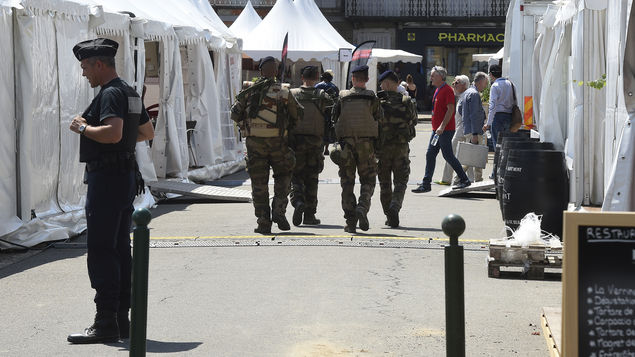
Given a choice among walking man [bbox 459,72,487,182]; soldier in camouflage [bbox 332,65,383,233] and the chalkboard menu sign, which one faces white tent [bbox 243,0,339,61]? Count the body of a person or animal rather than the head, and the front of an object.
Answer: the soldier in camouflage

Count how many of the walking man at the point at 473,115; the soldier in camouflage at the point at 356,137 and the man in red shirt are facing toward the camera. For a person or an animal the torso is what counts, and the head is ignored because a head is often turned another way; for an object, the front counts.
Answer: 0

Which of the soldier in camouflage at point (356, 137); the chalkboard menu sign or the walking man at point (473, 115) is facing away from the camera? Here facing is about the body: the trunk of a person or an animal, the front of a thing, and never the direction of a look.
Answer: the soldier in camouflage

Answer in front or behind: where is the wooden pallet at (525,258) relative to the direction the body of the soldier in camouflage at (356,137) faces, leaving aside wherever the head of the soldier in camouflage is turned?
behind

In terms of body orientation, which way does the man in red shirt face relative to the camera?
to the viewer's left

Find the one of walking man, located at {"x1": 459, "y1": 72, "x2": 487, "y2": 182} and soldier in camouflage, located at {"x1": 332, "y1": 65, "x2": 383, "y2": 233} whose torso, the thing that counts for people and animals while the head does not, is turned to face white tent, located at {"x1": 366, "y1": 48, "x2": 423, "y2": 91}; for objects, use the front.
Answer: the soldier in camouflage

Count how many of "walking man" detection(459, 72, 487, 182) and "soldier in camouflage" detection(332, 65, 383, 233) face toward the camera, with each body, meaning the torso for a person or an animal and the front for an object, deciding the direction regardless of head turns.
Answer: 0

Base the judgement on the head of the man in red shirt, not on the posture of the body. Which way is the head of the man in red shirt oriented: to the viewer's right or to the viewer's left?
to the viewer's left

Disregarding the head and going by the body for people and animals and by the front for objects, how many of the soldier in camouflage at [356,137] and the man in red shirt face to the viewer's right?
0

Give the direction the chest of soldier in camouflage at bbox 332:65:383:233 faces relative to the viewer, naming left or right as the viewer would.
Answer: facing away from the viewer

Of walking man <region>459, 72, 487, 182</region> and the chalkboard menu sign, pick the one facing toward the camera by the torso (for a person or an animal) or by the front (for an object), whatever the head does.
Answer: the chalkboard menu sign

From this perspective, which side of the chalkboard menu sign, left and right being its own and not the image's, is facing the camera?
front

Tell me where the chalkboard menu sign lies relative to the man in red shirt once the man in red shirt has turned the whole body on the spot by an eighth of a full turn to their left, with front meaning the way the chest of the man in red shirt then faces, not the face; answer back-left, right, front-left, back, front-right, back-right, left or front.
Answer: front-left

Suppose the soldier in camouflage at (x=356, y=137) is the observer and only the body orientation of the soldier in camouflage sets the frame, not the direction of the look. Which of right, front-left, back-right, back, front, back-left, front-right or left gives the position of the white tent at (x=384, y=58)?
front

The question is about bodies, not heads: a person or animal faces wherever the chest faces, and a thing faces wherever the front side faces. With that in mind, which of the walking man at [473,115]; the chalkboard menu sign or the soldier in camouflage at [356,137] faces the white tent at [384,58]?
the soldier in camouflage

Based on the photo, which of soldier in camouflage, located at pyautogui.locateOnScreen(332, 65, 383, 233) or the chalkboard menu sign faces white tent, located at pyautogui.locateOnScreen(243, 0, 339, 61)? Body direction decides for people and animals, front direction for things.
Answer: the soldier in camouflage
